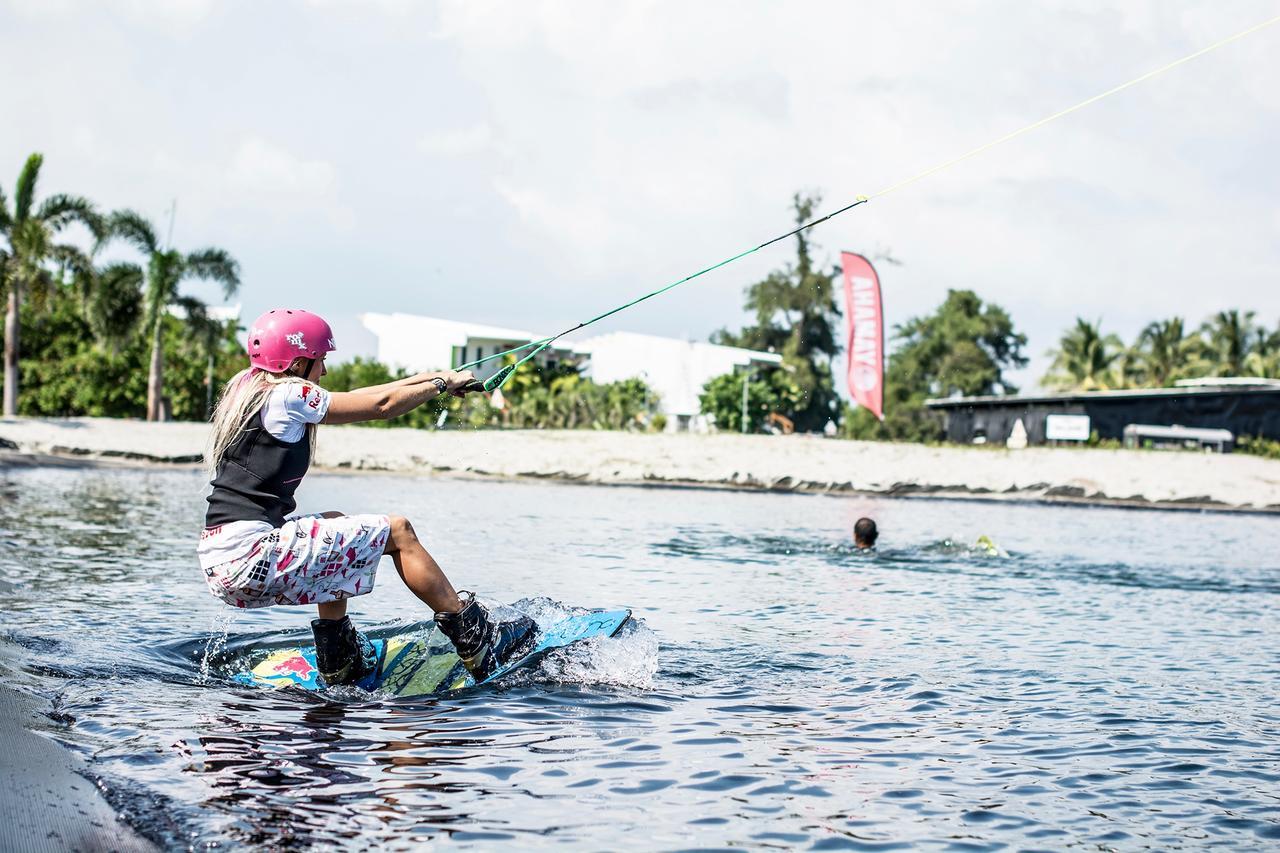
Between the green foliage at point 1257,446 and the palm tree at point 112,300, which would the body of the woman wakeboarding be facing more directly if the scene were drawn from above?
the green foliage

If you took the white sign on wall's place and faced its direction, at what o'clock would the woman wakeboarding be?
The woman wakeboarding is roughly at 12 o'clock from the white sign on wall.

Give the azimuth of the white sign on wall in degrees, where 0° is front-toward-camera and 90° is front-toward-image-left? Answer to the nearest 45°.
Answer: approximately 0°

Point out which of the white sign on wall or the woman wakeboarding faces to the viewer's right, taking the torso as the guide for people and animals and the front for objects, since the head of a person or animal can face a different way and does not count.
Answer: the woman wakeboarding

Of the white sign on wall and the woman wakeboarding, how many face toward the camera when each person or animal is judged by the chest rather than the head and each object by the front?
1

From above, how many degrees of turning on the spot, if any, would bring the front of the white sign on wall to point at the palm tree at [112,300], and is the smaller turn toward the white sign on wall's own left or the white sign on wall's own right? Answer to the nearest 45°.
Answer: approximately 45° to the white sign on wall's own right

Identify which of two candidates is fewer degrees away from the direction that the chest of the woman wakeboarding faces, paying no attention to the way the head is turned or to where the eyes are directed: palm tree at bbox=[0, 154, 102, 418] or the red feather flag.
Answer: the red feather flag

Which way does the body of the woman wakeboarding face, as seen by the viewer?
to the viewer's right

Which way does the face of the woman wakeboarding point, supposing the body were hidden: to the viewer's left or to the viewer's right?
to the viewer's right

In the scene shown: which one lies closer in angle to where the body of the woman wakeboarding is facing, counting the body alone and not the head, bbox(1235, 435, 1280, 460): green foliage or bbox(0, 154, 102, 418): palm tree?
the green foliage
